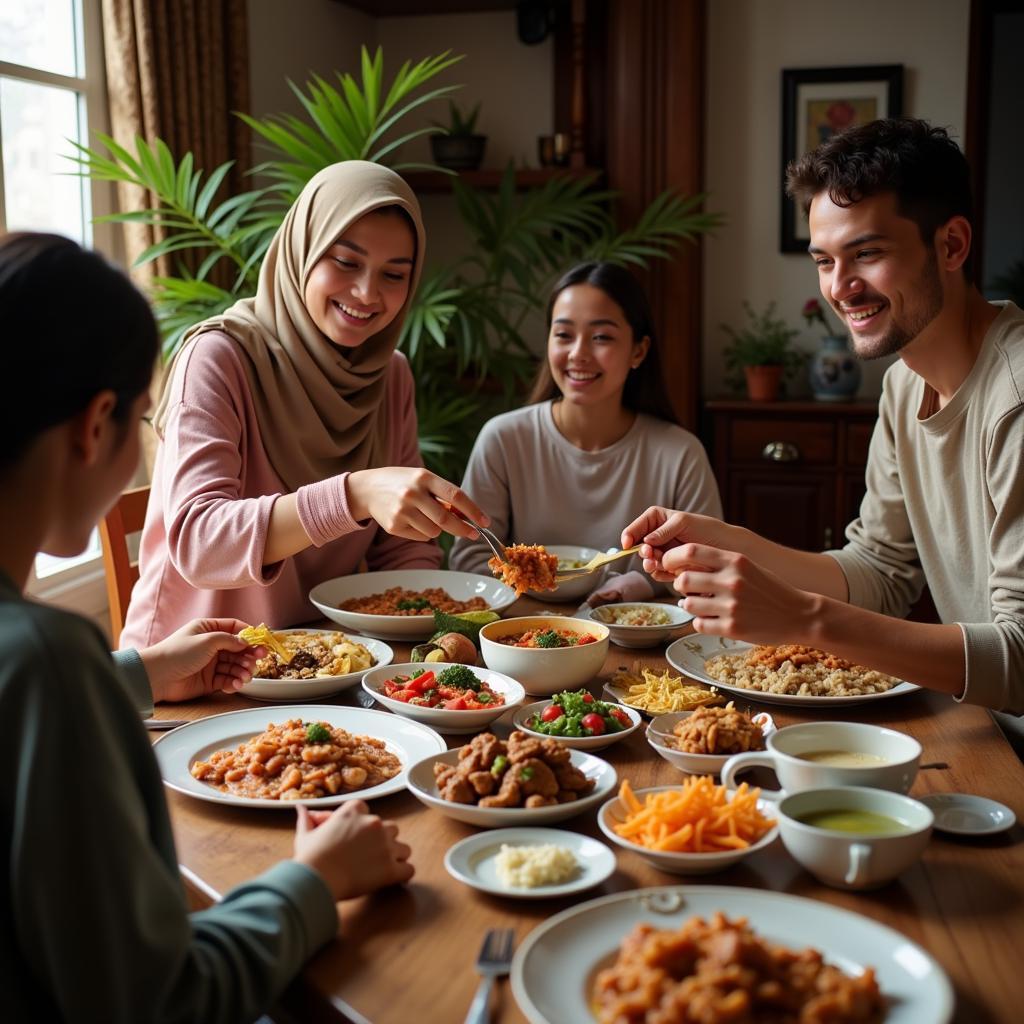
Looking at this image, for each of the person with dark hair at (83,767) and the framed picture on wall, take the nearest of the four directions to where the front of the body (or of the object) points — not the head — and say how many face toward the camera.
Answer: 1

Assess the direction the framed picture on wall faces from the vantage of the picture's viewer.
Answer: facing the viewer

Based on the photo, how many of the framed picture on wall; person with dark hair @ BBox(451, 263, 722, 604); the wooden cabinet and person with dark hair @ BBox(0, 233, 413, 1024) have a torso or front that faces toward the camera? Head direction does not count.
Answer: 3

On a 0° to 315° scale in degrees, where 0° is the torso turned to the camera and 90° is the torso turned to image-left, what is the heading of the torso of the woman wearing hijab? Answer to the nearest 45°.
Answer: approximately 315°

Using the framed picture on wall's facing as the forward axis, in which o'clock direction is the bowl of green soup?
The bowl of green soup is roughly at 12 o'clock from the framed picture on wall.

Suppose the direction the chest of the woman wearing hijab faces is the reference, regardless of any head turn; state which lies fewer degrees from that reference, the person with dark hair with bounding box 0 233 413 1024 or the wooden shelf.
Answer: the person with dark hair

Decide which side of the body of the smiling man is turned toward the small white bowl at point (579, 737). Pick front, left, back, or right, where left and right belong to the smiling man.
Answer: front

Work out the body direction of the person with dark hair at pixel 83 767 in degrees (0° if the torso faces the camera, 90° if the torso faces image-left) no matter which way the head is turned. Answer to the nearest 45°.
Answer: approximately 225°

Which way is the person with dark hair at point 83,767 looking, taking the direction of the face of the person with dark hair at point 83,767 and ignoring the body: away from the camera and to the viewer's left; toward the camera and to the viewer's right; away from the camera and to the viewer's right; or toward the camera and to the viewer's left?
away from the camera and to the viewer's right

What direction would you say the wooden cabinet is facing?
toward the camera

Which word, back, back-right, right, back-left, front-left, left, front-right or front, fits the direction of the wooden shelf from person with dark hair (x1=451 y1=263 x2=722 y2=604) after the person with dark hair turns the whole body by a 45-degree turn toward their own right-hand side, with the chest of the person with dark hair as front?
back-right

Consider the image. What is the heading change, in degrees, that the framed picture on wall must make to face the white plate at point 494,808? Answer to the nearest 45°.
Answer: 0° — it already faces it

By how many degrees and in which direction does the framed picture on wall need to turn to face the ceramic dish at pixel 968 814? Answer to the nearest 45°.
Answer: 0° — it already faces it

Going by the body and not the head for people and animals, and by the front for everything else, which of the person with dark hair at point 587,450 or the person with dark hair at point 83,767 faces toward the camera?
the person with dark hair at point 587,450

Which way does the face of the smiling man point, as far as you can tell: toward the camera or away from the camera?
toward the camera

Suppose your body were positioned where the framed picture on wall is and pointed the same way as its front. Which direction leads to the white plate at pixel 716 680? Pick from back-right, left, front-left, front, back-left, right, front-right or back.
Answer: front

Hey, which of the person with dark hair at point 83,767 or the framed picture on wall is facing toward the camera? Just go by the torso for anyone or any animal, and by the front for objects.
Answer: the framed picture on wall
